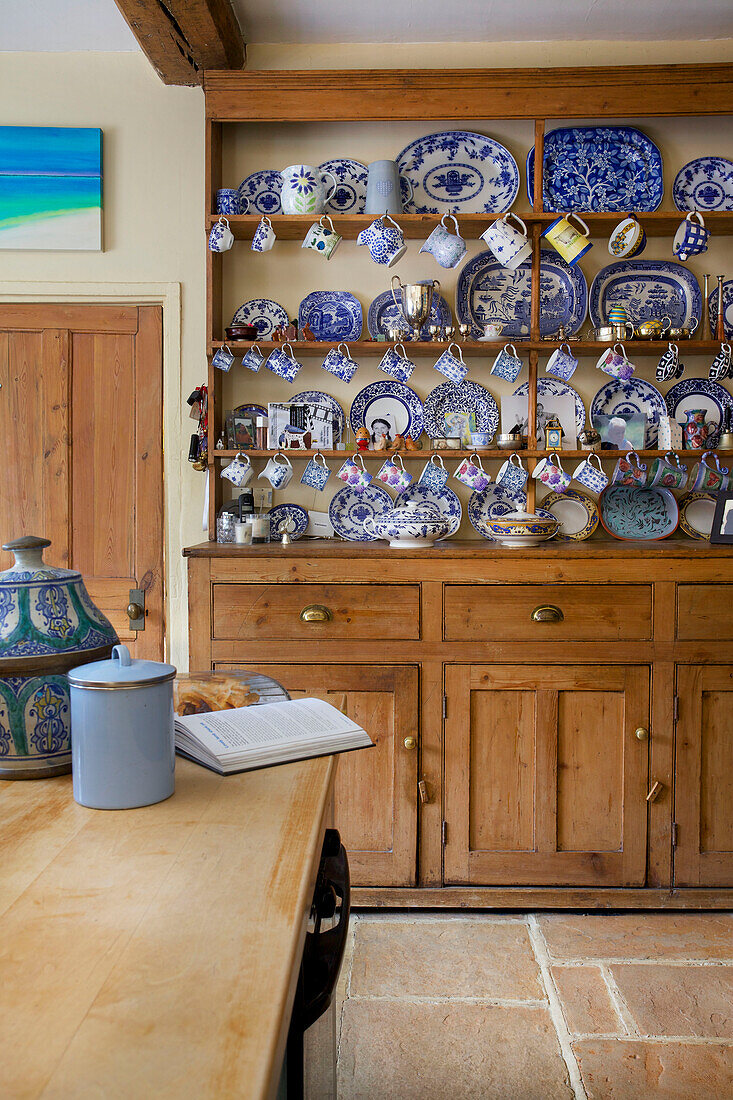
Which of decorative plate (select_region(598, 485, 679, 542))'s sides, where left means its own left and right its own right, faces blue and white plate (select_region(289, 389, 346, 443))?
right

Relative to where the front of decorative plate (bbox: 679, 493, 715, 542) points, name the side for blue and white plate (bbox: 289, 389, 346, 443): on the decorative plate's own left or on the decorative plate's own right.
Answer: on the decorative plate's own right

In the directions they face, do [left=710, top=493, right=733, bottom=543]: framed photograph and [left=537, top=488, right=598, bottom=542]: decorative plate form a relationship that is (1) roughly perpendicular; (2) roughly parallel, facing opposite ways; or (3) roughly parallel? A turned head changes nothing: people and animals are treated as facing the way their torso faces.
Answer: roughly parallel

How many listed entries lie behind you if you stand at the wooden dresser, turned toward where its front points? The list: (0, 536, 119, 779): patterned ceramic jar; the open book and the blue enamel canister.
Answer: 0

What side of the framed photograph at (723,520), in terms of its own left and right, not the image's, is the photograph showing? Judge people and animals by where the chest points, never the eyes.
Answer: front

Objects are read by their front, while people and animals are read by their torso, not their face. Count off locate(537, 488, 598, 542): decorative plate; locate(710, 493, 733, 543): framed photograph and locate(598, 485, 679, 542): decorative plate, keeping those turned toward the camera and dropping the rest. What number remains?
3

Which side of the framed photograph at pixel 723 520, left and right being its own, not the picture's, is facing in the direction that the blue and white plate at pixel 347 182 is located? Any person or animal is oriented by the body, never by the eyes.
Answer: right

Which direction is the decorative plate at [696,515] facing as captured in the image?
toward the camera

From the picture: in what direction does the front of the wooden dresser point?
toward the camera

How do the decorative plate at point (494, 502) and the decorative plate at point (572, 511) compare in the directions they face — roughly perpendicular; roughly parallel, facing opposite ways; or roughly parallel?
roughly parallel

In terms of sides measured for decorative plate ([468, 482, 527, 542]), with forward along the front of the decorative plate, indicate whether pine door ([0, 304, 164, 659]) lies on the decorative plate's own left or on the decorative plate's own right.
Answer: on the decorative plate's own right

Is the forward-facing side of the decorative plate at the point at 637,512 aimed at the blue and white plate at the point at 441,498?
no

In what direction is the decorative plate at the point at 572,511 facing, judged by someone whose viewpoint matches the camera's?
facing the viewer
